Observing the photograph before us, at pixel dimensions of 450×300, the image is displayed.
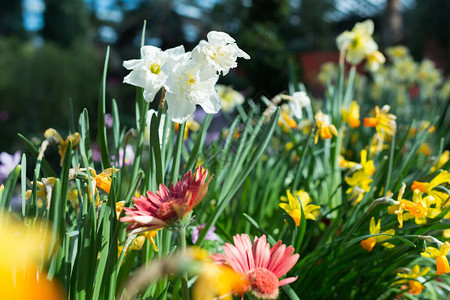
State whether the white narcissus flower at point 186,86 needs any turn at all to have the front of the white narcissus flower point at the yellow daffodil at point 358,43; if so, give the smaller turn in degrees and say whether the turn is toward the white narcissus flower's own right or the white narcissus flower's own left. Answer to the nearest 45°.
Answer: approximately 135° to the white narcissus flower's own left

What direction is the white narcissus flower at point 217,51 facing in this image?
toward the camera

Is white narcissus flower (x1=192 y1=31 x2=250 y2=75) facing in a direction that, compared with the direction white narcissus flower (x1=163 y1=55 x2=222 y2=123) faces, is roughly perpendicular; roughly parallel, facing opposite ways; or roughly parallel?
roughly parallel

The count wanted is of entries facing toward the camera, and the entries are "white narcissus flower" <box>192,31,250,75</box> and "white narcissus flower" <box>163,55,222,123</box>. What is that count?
2

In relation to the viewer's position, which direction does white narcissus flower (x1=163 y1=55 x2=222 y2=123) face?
facing the viewer

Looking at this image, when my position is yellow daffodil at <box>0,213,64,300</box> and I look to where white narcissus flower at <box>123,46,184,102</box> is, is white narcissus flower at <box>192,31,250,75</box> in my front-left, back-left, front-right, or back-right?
front-right
